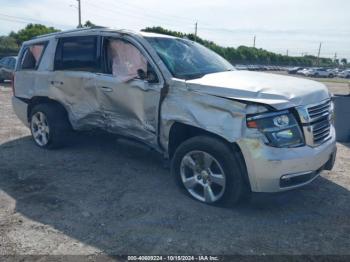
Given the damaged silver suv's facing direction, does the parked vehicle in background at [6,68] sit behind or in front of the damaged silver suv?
behind

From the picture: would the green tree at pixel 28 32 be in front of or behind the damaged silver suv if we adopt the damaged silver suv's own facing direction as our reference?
behind

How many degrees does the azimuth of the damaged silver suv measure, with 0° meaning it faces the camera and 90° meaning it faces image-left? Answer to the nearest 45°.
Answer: approximately 315°

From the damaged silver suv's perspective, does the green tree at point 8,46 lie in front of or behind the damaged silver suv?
behind
